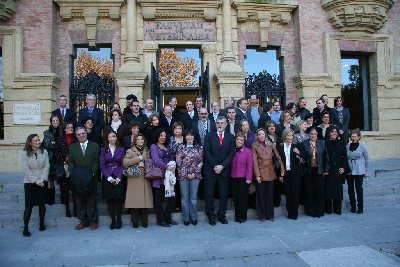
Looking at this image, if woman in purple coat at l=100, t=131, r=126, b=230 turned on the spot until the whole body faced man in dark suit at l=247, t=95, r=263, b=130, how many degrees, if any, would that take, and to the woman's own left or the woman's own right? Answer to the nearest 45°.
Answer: approximately 135° to the woman's own left

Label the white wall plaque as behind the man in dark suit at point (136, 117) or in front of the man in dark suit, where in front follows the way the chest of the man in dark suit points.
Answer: behind

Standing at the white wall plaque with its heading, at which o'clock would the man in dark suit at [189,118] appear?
The man in dark suit is roughly at 11 o'clock from the white wall plaque.

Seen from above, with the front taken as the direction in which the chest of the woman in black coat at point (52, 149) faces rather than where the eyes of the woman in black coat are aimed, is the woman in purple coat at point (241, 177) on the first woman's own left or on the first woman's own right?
on the first woman's own left

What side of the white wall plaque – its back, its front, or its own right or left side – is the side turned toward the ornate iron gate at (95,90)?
left

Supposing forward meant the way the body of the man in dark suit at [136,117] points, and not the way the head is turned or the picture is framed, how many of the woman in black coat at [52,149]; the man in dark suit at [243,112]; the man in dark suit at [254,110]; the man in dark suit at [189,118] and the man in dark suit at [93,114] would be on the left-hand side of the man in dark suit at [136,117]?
3

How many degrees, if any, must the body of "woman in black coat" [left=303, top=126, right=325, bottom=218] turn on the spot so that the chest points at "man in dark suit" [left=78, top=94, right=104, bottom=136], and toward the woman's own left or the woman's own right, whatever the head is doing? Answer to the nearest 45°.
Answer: approximately 90° to the woman's own right

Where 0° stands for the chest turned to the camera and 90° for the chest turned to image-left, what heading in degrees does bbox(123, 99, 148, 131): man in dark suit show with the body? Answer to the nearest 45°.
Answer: approximately 0°

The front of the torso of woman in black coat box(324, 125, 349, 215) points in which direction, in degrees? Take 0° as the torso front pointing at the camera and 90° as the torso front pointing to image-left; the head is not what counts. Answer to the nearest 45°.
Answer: approximately 0°

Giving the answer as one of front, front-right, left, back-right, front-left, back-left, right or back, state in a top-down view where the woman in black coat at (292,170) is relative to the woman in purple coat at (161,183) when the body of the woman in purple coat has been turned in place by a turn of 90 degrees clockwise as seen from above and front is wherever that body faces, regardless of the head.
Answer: back-left

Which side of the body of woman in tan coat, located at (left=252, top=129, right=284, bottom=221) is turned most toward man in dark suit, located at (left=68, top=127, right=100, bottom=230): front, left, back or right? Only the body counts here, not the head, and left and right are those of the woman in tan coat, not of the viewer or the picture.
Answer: right

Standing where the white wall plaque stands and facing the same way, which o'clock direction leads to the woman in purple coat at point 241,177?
The woman in purple coat is roughly at 11 o'clock from the white wall plaque.
